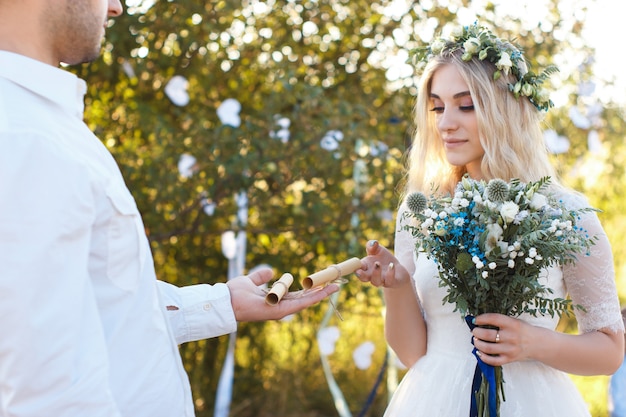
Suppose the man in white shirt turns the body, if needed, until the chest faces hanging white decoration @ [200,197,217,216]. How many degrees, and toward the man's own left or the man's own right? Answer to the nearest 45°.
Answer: approximately 90° to the man's own left

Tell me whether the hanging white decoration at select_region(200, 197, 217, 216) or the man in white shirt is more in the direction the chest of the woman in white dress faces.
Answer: the man in white shirt

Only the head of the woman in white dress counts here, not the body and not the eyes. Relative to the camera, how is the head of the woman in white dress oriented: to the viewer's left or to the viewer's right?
to the viewer's left

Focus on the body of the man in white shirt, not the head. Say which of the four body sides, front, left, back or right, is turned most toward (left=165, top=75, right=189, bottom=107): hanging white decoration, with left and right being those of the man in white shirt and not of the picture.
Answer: left

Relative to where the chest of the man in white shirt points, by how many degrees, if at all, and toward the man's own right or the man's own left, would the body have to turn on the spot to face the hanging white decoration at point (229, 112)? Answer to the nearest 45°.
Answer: approximately 90° to the man's own left

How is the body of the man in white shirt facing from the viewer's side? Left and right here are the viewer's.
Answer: facing to the right of the viewer

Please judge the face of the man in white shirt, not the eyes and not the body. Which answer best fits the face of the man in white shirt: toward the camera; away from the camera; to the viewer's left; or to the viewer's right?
to the viewer's right

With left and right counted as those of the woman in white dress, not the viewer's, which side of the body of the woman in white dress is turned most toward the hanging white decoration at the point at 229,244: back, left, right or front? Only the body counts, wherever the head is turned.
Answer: right

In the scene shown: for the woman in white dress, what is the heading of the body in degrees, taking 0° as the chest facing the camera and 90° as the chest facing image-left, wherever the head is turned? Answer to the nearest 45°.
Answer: approximately 45°

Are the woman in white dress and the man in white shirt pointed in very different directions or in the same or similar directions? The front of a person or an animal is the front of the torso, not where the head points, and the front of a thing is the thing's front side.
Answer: very different directions

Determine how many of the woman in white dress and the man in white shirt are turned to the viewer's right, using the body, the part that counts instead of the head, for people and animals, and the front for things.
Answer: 1

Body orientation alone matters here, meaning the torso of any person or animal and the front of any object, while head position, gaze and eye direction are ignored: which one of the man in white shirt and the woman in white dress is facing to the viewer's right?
the man in white shirt

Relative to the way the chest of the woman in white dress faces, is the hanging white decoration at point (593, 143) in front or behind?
behind
